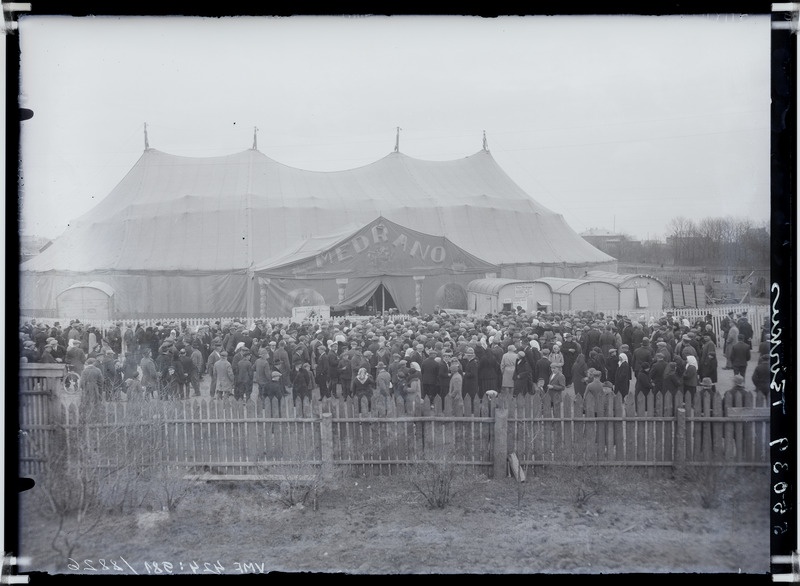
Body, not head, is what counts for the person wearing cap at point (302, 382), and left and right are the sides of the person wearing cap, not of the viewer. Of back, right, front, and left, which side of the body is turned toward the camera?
back

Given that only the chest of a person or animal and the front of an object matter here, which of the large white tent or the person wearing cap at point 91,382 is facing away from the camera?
the person wearing cap

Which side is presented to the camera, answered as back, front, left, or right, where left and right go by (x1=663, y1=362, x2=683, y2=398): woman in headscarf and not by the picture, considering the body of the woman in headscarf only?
back

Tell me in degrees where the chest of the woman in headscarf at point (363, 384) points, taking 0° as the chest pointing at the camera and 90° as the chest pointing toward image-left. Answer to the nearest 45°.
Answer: approximately 180°

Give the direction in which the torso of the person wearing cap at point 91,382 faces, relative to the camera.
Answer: away from the camera
